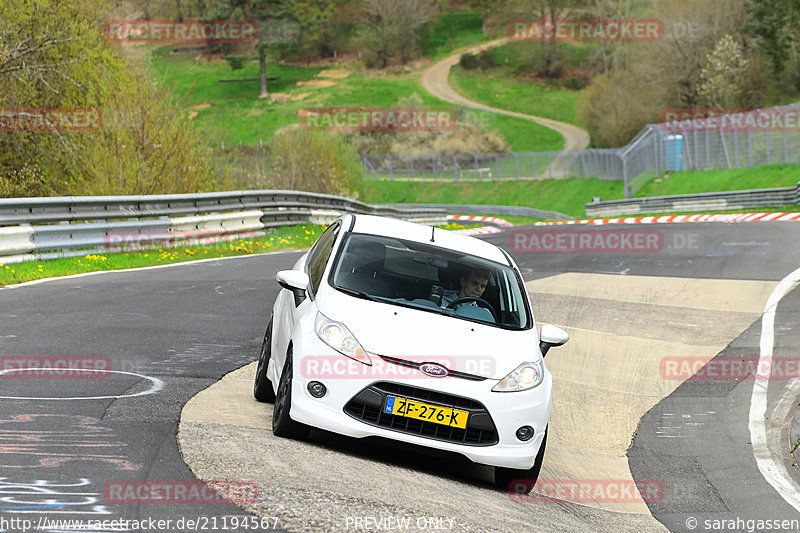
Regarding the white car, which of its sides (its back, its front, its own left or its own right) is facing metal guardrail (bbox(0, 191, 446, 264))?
back

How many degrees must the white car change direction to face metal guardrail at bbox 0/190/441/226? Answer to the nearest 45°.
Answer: approximately 180°

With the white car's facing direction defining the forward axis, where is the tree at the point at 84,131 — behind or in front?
behind

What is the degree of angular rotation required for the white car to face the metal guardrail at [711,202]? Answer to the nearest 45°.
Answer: approximately 180°

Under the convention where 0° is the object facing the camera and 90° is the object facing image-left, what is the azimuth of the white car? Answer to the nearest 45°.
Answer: approximately 0°
